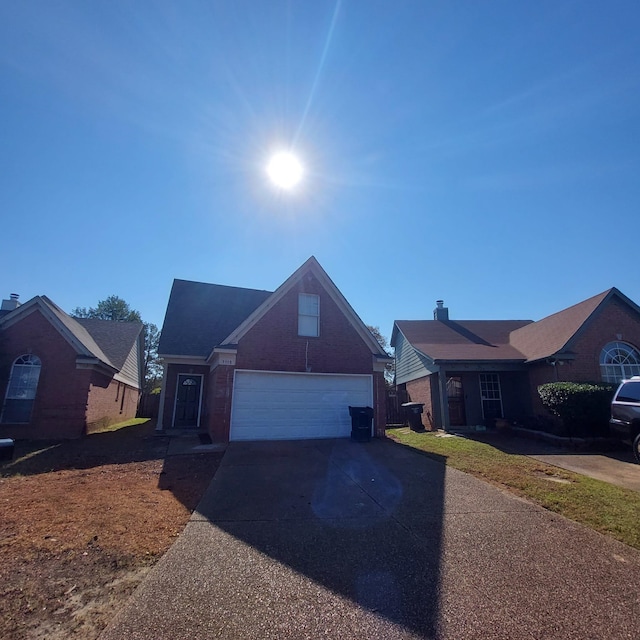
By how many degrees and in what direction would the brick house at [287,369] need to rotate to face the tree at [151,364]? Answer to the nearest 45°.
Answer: approximately 135° to its right

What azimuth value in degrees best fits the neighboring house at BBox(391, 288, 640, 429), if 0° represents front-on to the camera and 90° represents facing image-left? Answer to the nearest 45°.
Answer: approximately 315°

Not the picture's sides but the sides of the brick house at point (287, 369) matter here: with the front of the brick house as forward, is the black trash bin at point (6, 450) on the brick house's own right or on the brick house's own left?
on the brick house's own right

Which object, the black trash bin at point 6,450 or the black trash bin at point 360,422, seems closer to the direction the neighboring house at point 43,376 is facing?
the black trash bin at point 6,450

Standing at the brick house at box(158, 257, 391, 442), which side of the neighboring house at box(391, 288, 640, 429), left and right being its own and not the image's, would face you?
right

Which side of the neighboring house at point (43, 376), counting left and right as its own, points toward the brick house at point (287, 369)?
left

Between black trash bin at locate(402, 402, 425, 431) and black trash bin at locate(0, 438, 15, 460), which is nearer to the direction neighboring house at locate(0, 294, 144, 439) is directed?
the black trash bin at locate(0, 438, 15, 460)

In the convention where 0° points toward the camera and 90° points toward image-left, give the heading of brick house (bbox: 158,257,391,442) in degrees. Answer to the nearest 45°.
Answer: approximately 0°

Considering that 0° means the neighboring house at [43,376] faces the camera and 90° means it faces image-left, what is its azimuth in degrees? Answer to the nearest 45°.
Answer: approximately 45°
